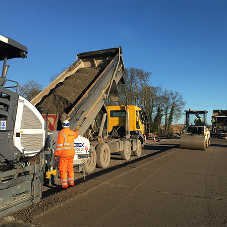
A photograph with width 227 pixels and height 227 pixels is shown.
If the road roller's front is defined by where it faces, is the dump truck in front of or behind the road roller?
in front

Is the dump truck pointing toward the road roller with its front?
yes

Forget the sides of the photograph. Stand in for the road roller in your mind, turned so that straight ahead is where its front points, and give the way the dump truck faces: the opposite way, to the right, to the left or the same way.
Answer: the opposite way

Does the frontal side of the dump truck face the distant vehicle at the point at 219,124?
yes

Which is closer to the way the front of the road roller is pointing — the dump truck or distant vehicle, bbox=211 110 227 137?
the dump truck

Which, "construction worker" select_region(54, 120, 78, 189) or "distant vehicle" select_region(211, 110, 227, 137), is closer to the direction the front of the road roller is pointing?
the construction worker

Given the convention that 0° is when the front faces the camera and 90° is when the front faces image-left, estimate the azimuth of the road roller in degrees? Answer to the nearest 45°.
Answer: approximately 0°

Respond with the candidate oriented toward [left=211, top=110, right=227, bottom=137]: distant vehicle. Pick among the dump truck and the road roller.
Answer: the dump truck

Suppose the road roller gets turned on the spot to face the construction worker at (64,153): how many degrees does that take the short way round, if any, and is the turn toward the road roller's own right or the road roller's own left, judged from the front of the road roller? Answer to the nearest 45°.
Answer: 0° — it already faces them

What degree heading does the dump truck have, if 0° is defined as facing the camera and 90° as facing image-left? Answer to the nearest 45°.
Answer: approximately 225°

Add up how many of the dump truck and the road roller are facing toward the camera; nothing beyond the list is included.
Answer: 1
